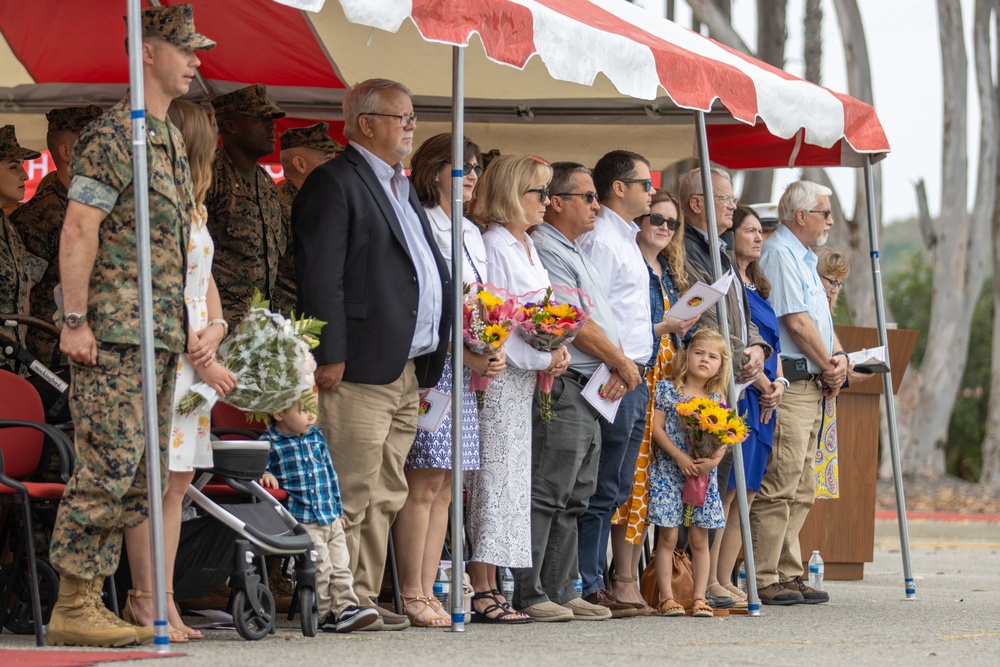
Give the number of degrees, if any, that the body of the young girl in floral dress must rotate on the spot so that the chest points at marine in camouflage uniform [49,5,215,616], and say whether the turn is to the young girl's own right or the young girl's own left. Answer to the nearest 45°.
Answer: approximately 45° to the young girl's own right

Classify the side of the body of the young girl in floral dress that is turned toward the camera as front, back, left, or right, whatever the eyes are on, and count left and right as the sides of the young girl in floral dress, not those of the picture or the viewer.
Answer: front

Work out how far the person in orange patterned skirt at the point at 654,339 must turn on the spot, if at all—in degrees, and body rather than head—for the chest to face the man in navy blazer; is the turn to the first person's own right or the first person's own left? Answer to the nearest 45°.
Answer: approximately 90° to the first person's own right

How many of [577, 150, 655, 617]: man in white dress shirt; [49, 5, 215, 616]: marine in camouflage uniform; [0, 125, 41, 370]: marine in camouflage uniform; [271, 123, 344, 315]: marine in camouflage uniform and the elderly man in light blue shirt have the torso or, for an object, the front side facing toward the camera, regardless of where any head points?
0

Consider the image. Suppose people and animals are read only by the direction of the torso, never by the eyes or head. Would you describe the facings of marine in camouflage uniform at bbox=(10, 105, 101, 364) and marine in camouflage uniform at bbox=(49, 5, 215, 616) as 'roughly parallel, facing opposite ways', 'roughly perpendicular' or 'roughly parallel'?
roughly parallel
